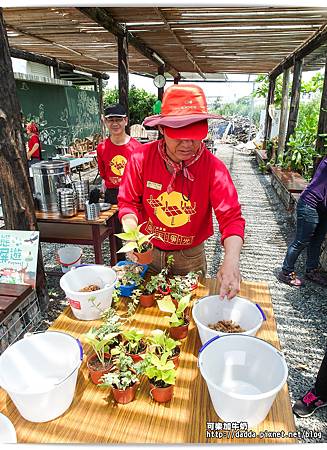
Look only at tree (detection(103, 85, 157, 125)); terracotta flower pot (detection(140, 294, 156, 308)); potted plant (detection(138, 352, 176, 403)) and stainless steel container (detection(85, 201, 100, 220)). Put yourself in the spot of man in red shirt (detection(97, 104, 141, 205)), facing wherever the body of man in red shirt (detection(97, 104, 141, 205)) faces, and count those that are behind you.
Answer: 1

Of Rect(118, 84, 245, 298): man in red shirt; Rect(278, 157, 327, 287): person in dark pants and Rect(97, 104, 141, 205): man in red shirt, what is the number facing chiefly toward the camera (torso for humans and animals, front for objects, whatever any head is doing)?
2

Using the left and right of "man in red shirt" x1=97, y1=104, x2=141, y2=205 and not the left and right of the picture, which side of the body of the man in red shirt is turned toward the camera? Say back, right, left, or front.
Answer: front

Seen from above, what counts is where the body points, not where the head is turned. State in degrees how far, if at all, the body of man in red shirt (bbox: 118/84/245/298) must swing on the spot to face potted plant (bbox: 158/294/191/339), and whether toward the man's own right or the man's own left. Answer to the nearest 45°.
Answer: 0° — they already face it

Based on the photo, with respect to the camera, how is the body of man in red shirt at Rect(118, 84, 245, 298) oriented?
toward the camera

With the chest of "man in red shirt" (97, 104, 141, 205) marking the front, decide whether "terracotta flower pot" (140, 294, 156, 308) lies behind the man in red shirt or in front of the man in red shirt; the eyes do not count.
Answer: in front

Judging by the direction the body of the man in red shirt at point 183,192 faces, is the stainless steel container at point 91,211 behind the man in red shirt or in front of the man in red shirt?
behind

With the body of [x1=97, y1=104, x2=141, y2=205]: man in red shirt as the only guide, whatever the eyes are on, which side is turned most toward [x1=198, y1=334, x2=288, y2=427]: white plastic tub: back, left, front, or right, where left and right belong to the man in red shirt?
front

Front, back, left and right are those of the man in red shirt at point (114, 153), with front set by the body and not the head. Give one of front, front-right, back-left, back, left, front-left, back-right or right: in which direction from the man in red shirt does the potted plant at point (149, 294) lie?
front

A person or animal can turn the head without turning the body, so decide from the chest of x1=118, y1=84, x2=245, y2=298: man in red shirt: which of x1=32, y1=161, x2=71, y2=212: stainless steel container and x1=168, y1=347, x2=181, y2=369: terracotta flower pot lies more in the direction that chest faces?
the terracotta flower pot

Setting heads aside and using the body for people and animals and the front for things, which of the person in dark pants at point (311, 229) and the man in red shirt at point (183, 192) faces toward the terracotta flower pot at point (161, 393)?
the man in red shirt

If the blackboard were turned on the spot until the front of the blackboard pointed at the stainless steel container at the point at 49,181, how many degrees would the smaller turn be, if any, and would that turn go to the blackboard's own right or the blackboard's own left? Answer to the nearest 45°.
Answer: approximately 45° to the blackboard's own right
